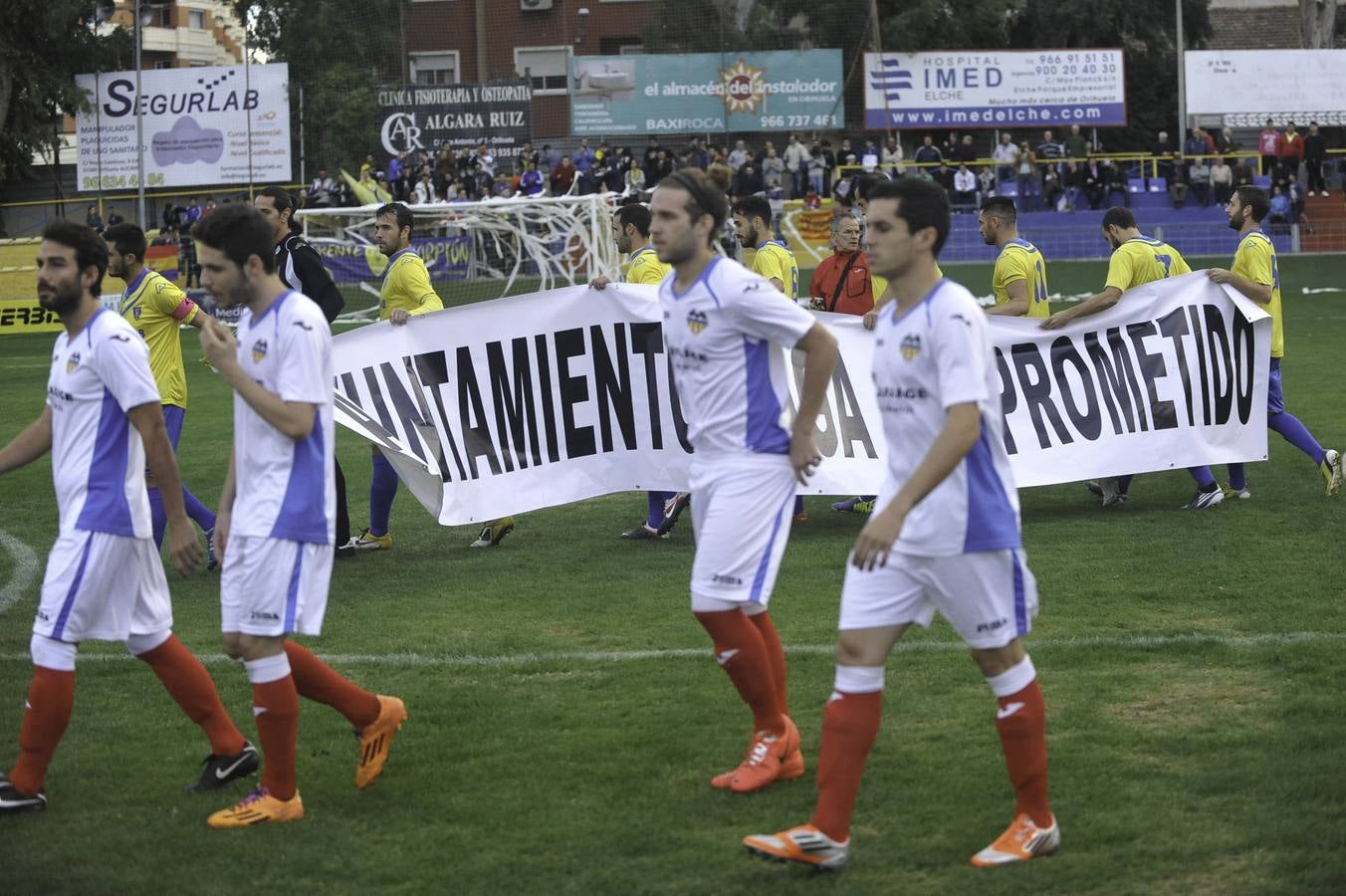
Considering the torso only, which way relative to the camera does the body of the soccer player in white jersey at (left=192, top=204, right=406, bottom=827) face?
to the viewer's left

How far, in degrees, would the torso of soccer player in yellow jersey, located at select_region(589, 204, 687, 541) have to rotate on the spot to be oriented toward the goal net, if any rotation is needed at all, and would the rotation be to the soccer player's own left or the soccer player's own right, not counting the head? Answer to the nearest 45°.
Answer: approximately 90° to the soccer player's own right

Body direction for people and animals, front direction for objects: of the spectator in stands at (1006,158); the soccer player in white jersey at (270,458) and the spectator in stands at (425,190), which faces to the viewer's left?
the soccer player in white jersey

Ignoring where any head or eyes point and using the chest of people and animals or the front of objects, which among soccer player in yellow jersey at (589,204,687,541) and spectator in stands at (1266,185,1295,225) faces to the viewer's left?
the soccer player in yellow jersey

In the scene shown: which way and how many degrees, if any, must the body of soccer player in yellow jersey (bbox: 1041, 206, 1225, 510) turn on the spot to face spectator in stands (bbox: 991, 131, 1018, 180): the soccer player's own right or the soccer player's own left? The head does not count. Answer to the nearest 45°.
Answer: approximately 45° to the soccer player's own right

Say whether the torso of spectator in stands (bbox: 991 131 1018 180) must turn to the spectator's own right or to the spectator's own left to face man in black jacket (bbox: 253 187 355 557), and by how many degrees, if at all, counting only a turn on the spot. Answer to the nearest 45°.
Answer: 0° — they already face them

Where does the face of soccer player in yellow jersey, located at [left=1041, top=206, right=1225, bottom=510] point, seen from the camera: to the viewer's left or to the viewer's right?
to the viewer's left
